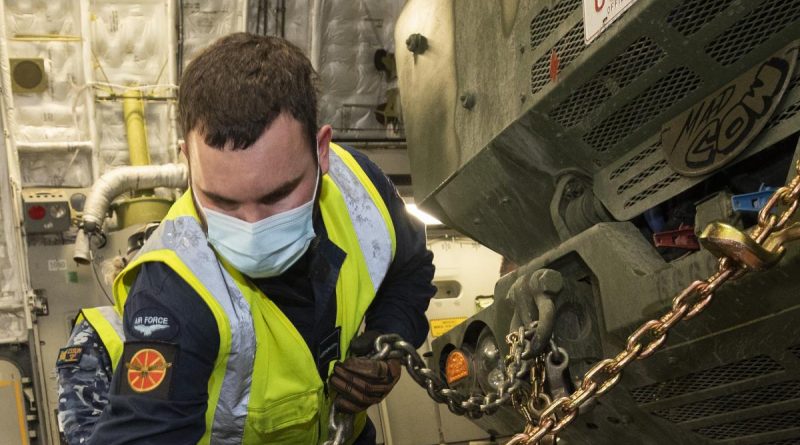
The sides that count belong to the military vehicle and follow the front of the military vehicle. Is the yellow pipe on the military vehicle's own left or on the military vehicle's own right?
on the military vehicle's own right

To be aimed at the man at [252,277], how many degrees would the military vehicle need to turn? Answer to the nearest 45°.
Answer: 0° — it already faces them

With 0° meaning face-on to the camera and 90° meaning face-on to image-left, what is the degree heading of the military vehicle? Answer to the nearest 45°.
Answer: approximately 45°
